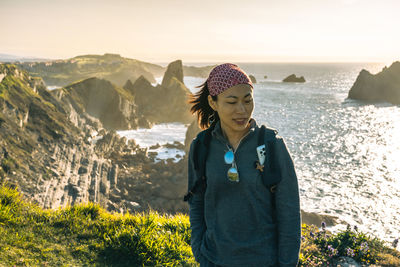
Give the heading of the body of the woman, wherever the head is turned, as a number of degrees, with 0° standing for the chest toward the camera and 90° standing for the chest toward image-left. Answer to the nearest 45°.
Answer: approximately 0°

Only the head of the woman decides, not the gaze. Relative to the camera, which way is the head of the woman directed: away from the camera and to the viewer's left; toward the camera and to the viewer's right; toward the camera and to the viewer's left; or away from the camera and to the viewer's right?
toward the camera and to the viewer's right

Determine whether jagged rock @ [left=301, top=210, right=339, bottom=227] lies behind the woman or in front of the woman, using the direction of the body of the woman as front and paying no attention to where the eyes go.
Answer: behind

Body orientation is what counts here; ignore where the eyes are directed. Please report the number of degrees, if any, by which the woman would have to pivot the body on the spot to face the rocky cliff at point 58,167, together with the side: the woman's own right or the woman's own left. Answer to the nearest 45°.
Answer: approximately 135° to the woman's own right
